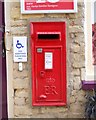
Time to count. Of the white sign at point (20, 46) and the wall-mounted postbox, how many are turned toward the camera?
2

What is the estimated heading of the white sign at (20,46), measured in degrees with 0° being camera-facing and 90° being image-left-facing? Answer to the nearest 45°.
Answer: approximately 0°

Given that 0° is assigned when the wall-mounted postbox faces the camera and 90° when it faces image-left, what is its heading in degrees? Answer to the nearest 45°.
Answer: approximately 0°
